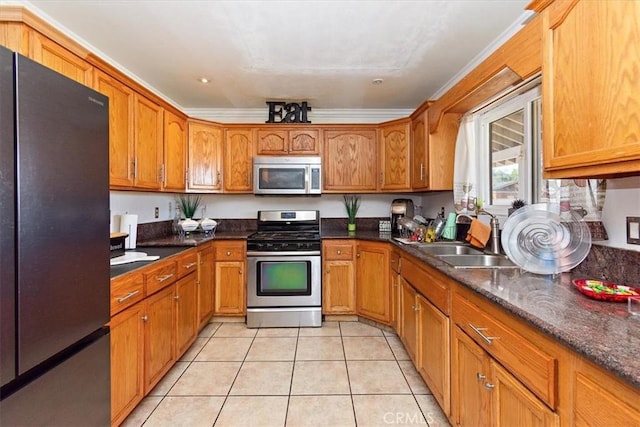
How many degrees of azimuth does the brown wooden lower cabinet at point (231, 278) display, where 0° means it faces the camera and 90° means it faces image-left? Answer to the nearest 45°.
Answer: approximately 0°

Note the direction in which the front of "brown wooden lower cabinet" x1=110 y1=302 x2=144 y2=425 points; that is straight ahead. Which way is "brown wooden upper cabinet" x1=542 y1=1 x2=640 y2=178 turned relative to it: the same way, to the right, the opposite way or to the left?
the opposite way

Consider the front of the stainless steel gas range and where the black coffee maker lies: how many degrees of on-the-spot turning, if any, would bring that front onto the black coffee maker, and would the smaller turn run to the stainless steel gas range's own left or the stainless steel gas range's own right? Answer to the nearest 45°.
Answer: approximately 90° to the stainless steel gas range's own left

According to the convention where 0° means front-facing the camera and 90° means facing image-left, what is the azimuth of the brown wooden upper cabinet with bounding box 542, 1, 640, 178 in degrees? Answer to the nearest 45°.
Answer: approximately 45°

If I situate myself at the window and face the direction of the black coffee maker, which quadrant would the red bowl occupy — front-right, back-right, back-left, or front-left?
back-left

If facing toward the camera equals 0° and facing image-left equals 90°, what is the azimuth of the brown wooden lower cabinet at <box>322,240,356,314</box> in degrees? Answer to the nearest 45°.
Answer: approximately 0°

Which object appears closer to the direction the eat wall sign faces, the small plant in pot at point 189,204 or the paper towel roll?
the paper towel roll

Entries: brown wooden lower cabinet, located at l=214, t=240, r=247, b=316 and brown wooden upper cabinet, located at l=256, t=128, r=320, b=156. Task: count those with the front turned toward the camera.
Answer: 2

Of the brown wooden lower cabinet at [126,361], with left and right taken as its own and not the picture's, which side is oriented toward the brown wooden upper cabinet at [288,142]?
left

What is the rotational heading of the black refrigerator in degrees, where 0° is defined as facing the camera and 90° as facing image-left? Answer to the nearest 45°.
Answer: approximately 315°
